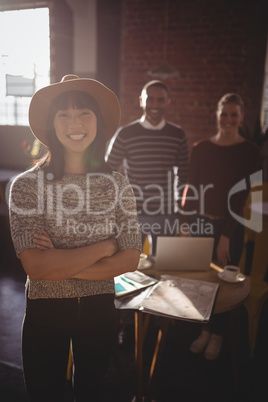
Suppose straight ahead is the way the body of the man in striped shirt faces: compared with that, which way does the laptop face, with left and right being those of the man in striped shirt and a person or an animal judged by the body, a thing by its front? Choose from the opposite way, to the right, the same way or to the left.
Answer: the opposite way

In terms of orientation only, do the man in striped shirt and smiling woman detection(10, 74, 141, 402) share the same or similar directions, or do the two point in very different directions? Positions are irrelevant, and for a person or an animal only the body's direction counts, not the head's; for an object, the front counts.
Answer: same or similar directions

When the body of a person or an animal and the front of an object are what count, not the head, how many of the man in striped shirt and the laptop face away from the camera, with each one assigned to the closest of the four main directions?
1

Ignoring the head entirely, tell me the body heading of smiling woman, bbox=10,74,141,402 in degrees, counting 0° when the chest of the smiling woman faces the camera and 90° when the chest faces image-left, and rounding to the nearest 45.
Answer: approximately 0°

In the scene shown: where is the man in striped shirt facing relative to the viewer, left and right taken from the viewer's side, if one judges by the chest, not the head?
facing the viewer

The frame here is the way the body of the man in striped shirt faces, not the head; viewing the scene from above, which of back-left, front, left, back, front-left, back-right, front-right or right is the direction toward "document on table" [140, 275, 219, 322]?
front

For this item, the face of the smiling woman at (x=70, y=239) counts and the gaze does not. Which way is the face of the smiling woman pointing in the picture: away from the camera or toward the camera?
toward the camera

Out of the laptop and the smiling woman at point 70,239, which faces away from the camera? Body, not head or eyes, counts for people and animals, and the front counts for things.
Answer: the laptop

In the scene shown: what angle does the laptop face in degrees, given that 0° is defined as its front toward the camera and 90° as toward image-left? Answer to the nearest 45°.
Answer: approximately 180°

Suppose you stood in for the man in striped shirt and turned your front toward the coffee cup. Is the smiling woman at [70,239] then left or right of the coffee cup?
right

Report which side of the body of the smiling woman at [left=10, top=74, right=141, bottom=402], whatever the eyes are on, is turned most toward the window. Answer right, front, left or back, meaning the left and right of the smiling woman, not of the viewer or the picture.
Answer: back
